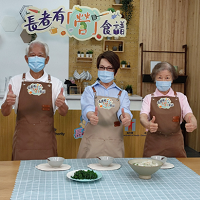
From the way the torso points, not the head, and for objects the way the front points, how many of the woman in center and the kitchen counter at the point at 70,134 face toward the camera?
2

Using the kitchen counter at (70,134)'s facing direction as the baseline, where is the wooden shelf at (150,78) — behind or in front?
behind

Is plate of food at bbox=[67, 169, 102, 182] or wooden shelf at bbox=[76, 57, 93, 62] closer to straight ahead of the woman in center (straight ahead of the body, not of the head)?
the plate of food

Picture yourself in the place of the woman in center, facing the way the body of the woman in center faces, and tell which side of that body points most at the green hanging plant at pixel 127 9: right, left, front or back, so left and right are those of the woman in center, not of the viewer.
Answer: back

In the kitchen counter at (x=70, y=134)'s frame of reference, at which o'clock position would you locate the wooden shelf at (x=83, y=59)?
The wooden shelf is roughly at 6 o'clock from the kitchen counter.

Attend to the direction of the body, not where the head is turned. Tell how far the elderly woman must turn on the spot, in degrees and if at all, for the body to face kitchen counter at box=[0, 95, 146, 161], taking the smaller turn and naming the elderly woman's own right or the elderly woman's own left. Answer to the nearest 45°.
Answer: approximately 135° to the elderly woman's own right

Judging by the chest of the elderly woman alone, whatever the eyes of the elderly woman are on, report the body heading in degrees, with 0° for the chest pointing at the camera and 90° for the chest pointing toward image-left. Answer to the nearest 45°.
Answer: approximately 0°

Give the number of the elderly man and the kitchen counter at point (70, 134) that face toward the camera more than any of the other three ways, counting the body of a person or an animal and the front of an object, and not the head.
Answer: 2

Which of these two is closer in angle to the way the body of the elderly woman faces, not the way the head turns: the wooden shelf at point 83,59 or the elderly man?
the elderly man
